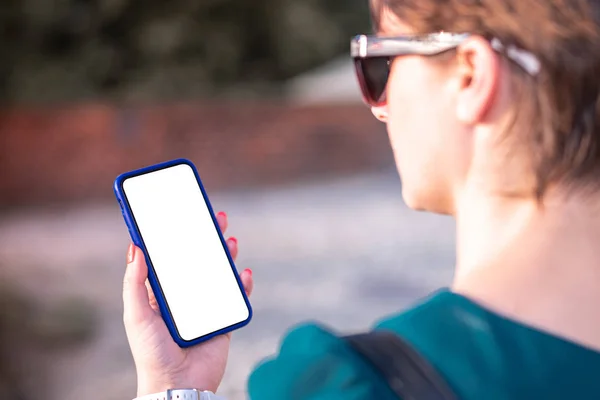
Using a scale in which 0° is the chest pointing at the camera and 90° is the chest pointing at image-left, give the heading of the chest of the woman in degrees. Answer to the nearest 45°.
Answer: approximately 135°

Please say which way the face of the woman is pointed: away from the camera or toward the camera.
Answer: away from the camera
